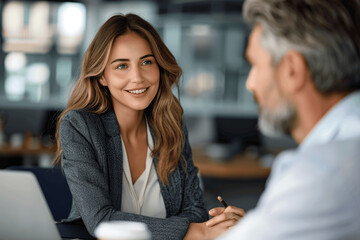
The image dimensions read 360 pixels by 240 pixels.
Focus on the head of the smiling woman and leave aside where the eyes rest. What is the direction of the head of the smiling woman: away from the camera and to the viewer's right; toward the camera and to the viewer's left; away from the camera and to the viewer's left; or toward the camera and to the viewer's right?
toward the camera and to the viewer's right

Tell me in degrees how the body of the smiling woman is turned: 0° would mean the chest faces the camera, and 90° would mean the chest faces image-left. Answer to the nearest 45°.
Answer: approximately 315°

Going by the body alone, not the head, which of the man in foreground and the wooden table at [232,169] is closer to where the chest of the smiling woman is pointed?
the man in foreground

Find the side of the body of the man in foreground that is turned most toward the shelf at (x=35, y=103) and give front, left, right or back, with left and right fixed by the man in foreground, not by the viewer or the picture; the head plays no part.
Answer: front

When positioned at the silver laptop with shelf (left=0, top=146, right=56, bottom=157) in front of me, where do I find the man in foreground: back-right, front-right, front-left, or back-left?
back-right

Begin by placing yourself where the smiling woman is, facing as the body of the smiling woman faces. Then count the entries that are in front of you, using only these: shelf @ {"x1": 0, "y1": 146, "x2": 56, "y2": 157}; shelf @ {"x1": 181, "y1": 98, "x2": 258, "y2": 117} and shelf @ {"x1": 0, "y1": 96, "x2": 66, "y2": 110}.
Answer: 0

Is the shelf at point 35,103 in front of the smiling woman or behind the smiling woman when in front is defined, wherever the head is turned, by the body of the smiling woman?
behind

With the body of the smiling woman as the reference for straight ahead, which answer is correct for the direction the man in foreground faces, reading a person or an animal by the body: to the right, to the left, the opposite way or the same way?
the opposite way

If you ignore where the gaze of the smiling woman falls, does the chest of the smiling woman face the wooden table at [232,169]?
no

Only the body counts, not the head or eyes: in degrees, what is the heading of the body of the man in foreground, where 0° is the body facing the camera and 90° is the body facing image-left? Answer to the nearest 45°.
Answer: approximately 135°

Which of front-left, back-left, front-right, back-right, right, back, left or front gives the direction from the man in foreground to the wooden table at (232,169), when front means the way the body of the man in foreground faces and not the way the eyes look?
front-right

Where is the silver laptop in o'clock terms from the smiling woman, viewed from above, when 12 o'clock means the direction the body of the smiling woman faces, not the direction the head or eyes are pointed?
The silver laptop is roughly at 2 o'clock from the smiling woman.

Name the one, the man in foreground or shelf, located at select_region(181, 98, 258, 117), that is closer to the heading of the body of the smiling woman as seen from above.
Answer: the man in foreground
